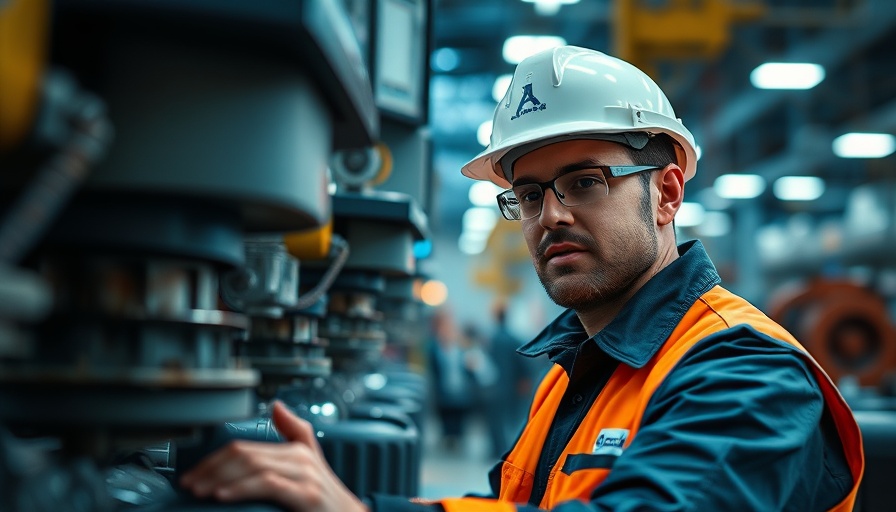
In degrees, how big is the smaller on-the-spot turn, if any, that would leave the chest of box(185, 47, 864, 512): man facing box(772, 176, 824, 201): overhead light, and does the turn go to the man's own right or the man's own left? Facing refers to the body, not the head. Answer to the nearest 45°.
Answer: approximately 135° to the man's own right

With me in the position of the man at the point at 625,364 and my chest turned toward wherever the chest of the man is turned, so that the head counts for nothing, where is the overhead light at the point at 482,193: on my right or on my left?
on my right

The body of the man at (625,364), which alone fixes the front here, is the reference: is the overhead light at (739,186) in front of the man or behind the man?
behind

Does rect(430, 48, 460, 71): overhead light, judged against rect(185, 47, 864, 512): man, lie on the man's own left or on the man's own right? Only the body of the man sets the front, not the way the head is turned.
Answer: on the man's own right

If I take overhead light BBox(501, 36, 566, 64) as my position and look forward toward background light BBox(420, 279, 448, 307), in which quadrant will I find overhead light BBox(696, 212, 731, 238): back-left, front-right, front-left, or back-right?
front-right

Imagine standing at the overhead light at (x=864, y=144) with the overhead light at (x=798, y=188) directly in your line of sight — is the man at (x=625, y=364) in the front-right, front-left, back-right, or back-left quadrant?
back-left

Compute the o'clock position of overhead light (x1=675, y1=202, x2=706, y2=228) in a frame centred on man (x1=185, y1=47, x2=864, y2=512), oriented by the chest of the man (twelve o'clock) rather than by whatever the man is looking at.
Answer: The overhead light is roughly at 5 o'clock from the man.

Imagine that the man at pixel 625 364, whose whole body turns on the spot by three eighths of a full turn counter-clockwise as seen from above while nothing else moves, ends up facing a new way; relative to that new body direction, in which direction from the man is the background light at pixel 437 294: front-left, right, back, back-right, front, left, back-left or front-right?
left

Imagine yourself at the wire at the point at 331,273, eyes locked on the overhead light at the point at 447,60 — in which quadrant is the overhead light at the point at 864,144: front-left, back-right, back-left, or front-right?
front-right

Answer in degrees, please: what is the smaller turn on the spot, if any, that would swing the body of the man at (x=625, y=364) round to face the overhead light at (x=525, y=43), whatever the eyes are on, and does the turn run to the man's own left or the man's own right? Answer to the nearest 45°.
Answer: approximately 135° to the man's own right

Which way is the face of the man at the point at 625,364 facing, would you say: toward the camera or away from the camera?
toward the camera

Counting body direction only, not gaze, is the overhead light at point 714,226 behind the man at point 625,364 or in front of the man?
behind

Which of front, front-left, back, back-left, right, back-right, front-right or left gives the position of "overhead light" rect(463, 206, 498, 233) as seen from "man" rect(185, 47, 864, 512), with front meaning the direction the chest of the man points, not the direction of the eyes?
back-right
